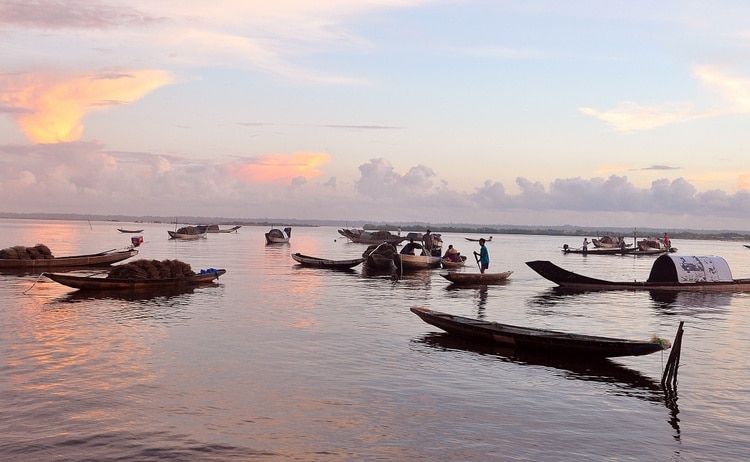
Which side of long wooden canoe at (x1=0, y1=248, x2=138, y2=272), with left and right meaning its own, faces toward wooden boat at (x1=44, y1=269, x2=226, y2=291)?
left

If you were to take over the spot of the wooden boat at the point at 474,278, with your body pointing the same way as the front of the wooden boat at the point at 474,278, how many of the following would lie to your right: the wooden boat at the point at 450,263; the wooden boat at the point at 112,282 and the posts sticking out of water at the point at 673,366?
1

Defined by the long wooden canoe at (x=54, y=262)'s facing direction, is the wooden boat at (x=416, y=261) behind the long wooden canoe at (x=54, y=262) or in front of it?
in front

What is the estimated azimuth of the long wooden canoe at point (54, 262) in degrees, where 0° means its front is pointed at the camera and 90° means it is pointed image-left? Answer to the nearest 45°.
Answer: approximately 270°

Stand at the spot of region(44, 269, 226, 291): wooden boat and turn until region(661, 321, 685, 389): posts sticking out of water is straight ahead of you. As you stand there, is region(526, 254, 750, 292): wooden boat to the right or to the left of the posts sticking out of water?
left

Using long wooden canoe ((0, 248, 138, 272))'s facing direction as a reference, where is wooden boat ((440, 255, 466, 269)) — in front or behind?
in front
